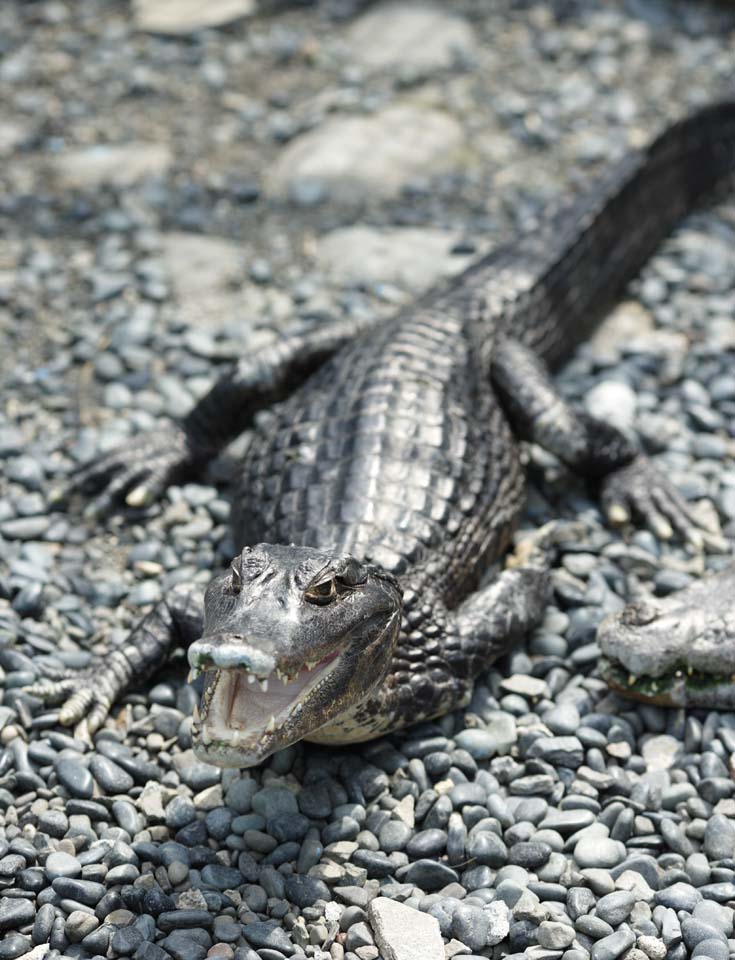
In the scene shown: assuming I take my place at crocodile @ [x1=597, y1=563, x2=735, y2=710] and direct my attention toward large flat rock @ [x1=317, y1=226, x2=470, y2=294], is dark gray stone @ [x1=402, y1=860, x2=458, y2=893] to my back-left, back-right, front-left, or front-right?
back-left

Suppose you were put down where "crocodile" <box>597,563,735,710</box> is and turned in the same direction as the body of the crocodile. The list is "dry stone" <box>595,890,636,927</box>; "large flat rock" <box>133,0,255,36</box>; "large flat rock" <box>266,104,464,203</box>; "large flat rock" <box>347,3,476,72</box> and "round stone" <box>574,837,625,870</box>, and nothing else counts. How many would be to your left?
2

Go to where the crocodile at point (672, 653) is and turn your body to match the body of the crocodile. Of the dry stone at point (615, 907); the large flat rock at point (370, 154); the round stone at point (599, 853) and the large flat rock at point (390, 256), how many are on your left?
2

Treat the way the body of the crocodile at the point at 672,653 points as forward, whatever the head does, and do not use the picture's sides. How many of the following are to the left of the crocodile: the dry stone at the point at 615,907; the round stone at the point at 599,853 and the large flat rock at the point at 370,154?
2

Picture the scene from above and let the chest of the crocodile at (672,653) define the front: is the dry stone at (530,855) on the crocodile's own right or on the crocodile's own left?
on the crocodile's own left

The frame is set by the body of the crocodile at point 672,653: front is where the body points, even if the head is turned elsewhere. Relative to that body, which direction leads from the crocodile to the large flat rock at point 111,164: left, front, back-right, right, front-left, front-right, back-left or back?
front-right

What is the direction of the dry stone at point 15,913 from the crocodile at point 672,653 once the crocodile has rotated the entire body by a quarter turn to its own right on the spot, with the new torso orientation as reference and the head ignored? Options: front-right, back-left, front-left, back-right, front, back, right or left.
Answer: back-left

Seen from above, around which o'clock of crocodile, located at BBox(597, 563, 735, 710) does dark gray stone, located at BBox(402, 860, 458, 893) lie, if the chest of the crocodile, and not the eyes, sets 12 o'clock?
The dark gray stone is roughly at 10 o'clock from the crocodile.

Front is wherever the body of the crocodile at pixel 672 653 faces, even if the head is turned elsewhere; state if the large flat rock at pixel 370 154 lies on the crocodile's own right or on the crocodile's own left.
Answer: on the crocodile's own right

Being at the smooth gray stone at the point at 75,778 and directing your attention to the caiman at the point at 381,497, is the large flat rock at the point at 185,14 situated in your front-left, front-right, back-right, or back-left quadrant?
front-left

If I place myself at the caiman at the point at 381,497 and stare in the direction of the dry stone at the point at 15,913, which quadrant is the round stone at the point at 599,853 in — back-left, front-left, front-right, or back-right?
front-left

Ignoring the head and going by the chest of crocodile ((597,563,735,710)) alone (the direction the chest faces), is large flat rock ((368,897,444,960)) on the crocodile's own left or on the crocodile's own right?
on the crocodile's own left

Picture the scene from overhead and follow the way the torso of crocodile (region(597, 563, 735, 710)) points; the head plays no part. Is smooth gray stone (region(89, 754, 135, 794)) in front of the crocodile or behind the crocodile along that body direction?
in front

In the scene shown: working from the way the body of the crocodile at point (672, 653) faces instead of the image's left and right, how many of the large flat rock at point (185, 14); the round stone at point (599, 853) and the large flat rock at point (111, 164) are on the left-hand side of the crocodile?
1

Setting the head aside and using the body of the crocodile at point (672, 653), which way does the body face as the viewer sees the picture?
to the viewer's left

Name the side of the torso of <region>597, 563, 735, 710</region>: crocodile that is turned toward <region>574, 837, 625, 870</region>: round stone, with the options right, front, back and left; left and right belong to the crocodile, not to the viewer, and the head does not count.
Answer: left

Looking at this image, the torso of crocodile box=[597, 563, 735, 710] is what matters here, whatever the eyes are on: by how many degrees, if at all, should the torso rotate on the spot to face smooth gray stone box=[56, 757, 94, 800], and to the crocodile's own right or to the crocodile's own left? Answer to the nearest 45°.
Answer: approximately 45° to the crocodile's own left
